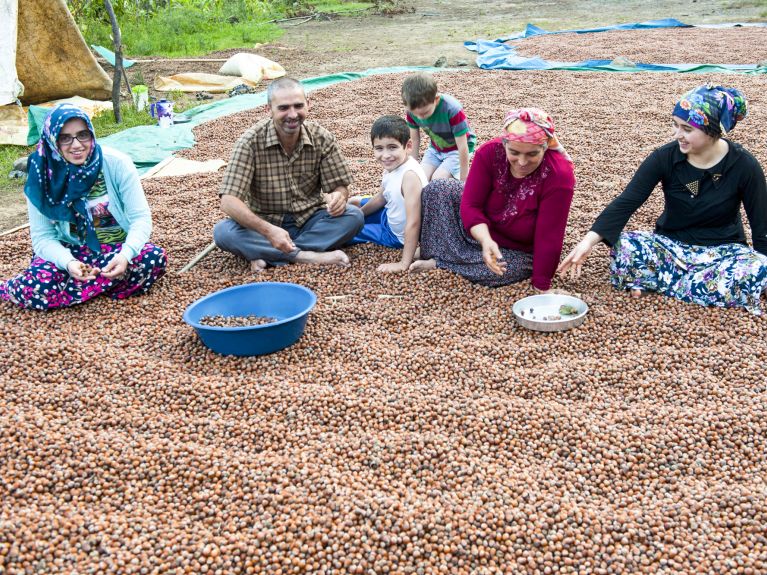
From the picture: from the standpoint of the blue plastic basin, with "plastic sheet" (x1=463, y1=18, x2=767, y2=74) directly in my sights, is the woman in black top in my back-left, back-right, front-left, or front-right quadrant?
front-right

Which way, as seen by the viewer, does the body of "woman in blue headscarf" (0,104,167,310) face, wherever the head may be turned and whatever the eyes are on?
toward the camera

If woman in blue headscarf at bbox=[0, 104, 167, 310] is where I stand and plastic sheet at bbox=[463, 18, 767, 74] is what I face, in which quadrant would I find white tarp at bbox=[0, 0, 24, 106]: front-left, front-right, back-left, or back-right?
front-left

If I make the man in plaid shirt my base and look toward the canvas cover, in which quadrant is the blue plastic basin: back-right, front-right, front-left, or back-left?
back-left

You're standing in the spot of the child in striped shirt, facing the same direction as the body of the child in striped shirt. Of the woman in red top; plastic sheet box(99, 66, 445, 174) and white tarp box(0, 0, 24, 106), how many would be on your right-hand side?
2

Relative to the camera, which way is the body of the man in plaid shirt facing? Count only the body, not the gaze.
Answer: toward the camera

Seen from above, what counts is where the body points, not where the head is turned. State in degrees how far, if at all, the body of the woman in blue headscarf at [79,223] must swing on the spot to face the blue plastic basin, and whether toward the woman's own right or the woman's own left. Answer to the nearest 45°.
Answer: approximately 45° to the woman's own left

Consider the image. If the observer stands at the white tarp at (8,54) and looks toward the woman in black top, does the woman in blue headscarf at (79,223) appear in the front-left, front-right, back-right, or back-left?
front-right

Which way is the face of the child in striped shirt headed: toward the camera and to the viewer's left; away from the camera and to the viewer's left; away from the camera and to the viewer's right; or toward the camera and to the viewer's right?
toward the camera and to the viewer's left

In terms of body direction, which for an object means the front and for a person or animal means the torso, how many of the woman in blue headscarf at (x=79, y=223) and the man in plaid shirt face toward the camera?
2

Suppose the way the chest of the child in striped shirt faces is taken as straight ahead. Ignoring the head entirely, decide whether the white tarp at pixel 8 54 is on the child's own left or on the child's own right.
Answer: on the child's own right

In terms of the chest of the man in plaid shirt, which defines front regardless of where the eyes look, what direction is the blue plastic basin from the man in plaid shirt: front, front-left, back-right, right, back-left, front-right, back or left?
front

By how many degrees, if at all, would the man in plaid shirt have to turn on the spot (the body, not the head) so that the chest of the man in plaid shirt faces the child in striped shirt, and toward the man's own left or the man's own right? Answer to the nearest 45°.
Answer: approximately 135° to the man's own left

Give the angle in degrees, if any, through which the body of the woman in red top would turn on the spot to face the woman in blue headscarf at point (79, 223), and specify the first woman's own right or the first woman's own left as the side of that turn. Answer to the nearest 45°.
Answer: approximately 45° to the first woman's own right

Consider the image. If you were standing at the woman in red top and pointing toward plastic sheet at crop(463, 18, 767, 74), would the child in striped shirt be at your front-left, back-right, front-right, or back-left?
front-left

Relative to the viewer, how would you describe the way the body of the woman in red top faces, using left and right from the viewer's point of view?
facing the viewer and to the left of the viewer
